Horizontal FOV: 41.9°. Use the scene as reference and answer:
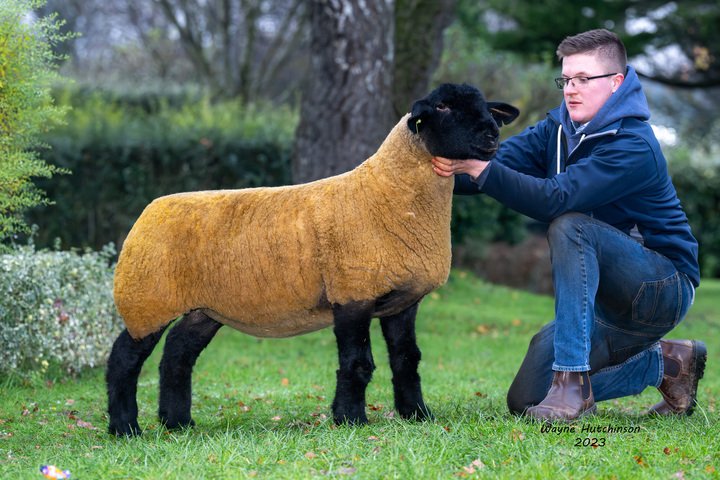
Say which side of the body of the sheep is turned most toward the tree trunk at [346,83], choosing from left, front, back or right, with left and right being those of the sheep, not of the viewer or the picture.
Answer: left

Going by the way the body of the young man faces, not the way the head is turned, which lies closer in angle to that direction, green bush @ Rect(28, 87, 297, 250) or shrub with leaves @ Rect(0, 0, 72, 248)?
the shrub with leaves

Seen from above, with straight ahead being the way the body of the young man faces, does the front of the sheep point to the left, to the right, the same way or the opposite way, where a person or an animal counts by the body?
the opposite way

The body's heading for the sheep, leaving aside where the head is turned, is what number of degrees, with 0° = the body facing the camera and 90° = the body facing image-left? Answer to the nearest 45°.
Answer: approximately 270°

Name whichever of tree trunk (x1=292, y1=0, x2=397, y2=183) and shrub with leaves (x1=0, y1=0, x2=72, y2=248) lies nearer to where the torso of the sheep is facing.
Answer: the tree trunk

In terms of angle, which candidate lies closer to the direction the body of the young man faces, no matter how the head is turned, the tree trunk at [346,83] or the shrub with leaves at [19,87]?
the shrub with leaves

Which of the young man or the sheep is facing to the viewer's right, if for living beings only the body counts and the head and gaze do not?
the sheep

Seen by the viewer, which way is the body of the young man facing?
to the viewer's left

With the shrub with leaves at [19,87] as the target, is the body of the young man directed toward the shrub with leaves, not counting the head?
yes

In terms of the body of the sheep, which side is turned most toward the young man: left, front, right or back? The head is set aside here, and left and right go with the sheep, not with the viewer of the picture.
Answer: front

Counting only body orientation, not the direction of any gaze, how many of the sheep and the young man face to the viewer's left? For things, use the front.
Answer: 1

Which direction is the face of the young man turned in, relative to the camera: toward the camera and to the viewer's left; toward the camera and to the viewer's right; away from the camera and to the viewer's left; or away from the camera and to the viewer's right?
toward the camera and to the viewer's left

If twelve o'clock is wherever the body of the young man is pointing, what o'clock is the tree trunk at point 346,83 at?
The tree trunk is roughly at 2 o'clock from the young man.

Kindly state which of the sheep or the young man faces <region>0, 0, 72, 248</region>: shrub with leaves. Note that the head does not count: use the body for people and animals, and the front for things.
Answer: the young man
